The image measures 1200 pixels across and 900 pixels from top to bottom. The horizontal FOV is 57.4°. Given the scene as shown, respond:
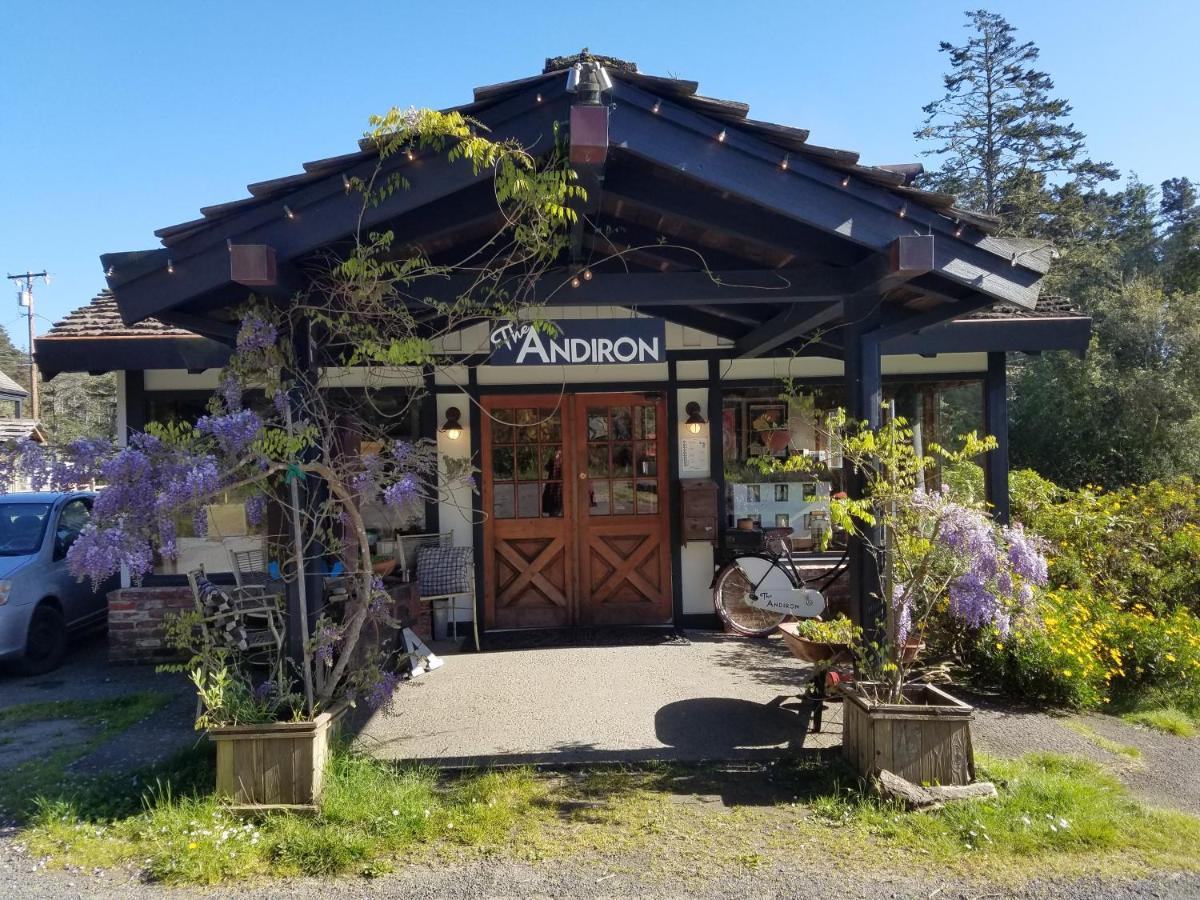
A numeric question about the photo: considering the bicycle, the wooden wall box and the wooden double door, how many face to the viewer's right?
1

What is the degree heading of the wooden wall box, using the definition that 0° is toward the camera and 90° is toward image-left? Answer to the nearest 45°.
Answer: approximately 0°

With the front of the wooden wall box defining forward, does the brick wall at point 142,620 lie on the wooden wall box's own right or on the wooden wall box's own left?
on the wooden wall box's own right

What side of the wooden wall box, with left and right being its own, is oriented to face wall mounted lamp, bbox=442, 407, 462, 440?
right

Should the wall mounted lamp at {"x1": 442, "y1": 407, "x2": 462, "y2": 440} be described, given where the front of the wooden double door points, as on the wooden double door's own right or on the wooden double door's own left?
on the wooden double door's own right

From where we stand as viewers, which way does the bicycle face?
facing to the right of the viewer

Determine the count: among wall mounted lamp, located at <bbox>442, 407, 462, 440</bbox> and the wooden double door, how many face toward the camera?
2

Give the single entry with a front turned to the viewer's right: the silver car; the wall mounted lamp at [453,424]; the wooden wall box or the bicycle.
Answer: the bicycle
